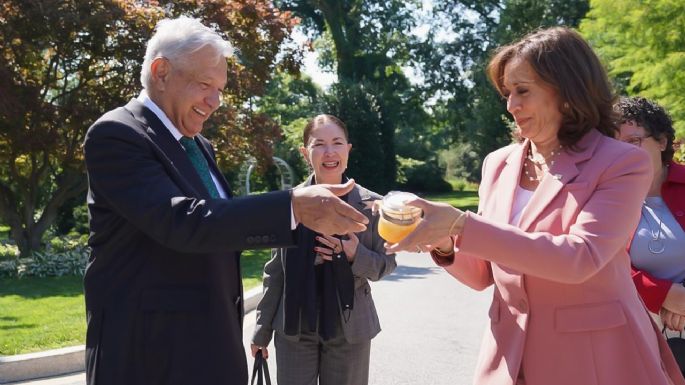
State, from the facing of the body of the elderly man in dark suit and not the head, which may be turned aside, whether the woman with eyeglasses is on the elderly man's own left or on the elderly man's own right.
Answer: on the elderly man's own left

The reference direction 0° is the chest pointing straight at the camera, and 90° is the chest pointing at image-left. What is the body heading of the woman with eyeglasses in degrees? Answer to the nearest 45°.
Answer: approximately 45°

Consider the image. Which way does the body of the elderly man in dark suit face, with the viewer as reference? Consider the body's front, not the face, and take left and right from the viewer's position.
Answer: facing the viewer and to the right of the viewer

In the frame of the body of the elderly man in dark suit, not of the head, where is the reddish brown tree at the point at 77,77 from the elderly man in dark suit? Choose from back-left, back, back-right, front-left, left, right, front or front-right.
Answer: back-left

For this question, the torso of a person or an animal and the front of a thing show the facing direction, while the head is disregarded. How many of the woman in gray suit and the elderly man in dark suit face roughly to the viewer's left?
0

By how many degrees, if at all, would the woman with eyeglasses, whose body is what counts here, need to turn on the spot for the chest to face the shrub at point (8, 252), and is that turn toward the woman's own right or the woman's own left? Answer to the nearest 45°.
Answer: approximately 90° to the woman's own right

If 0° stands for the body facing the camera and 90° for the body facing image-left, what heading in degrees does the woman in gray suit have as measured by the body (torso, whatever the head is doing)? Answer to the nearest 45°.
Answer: approximately 0°

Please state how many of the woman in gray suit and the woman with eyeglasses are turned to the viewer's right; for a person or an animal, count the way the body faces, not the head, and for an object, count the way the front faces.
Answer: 0

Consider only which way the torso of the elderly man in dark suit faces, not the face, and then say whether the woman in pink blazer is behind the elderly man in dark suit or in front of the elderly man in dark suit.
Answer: in front

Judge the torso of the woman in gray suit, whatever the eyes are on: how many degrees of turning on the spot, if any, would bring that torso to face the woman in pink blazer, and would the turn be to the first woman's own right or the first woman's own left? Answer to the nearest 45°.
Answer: approximately 45° to the first woman's own left

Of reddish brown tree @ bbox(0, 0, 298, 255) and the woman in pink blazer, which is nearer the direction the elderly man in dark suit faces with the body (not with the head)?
the woman in pink blazer

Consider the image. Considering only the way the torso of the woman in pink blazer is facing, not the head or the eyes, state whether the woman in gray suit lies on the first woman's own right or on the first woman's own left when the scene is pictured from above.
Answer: on the first woman's own right
